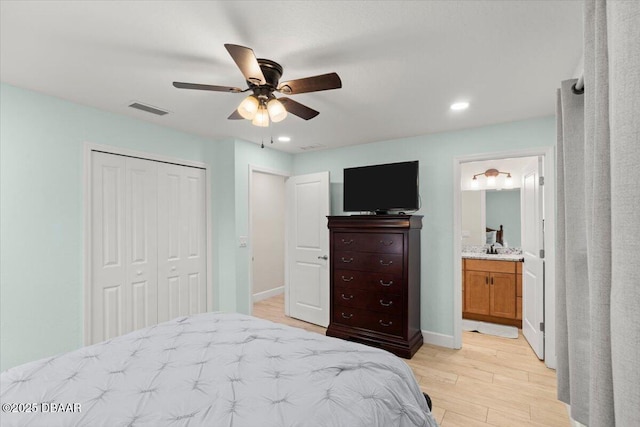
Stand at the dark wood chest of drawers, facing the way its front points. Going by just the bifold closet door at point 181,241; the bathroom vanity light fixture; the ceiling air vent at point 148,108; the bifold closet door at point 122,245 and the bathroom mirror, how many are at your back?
2

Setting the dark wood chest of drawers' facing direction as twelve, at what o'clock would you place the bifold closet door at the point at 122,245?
The bifold closet door is roughly at 1 o'clock from the dark wood chest of drawers.

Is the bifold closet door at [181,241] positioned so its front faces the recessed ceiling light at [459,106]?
yes

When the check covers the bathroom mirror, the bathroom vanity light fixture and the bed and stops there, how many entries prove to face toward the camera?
2

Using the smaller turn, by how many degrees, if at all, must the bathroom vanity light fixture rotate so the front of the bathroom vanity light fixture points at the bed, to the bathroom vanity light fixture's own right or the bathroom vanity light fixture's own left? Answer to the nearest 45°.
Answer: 0° — it already faces it

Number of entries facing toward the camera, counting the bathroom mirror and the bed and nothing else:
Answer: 1

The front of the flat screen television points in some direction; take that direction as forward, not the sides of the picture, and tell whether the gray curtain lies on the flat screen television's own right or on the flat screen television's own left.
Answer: on the flat screen television's own left

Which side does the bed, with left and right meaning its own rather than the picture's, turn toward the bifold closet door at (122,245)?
left

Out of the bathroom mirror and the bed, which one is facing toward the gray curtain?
the bathroom mirror
